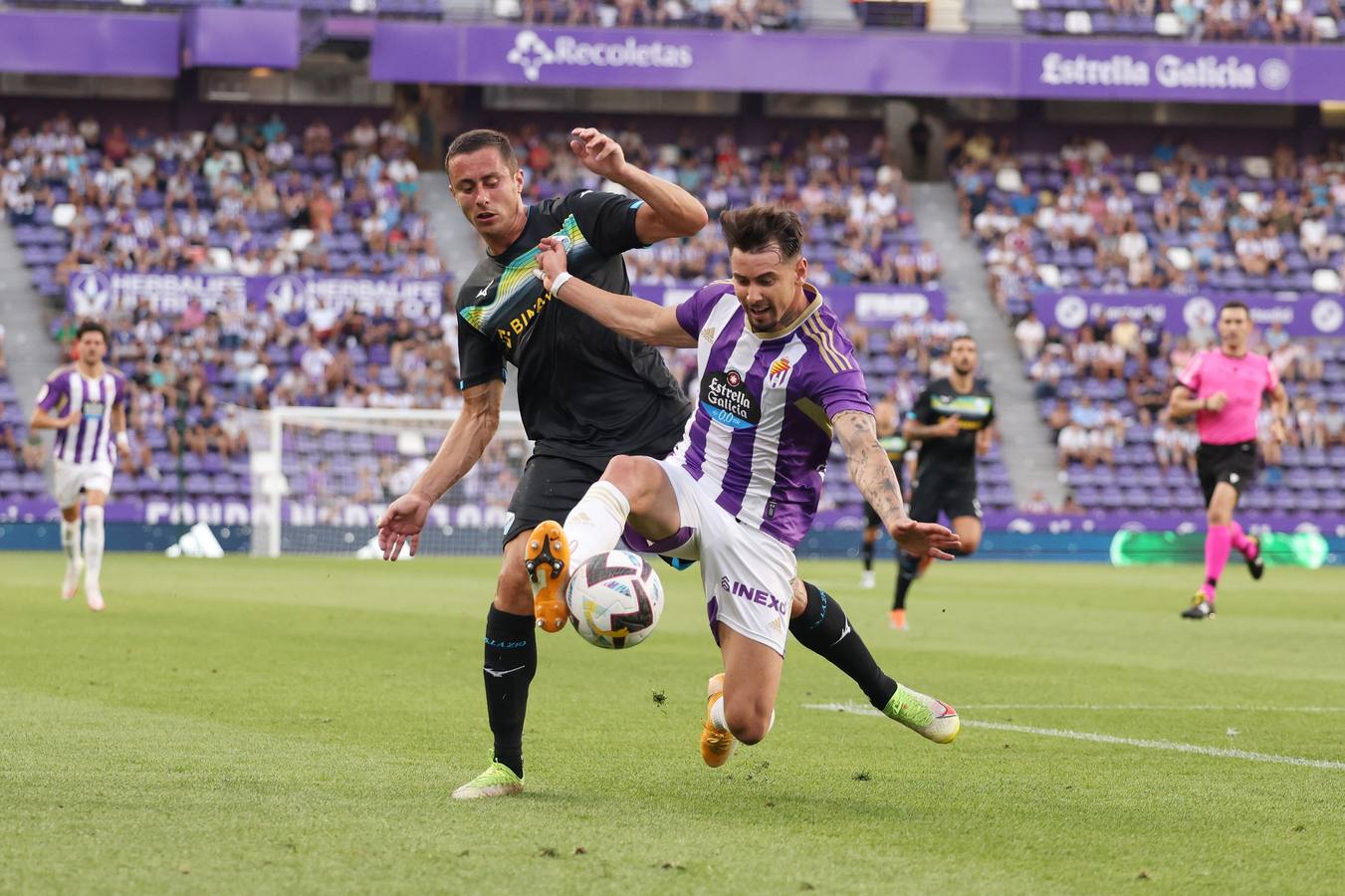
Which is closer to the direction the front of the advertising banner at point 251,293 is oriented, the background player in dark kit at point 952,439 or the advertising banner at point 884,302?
the background player in dark kit

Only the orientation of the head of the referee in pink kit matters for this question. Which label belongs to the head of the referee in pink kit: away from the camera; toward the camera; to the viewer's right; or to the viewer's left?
toward the camera

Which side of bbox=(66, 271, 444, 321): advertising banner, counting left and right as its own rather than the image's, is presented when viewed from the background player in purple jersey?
front

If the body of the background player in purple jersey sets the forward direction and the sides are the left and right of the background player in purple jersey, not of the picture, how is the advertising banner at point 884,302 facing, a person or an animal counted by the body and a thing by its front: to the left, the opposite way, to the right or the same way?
the same way

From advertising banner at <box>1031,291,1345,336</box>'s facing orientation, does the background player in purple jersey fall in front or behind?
in front

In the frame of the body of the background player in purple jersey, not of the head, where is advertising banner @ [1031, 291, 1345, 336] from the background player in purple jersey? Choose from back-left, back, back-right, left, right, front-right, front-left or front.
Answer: back-left

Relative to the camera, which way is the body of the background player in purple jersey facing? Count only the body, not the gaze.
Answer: toward the camera

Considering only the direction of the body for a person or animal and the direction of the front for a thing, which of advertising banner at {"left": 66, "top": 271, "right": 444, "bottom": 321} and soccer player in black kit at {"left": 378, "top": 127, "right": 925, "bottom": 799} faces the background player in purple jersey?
the advertising banner

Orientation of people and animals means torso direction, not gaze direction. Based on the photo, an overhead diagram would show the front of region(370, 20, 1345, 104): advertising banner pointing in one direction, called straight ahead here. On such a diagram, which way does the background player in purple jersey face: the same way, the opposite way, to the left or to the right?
the same way

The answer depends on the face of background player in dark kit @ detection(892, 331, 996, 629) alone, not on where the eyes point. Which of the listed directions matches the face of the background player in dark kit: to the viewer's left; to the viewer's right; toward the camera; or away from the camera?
toward the camera

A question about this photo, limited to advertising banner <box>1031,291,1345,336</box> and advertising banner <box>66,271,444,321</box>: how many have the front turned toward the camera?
2

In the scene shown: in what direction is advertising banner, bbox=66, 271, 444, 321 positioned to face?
toward the camera

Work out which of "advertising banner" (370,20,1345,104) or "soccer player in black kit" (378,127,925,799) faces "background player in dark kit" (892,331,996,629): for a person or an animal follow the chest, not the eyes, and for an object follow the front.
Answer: the advertising banner
